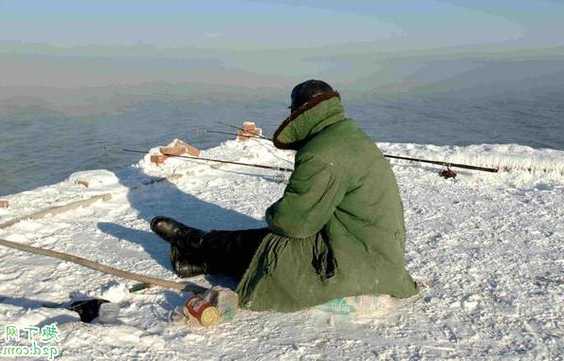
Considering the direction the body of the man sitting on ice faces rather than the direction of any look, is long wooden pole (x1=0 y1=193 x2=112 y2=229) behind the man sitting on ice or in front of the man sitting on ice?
in front

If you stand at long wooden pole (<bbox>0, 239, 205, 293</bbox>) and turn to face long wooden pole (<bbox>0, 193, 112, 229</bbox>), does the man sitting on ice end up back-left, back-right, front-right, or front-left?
back-right

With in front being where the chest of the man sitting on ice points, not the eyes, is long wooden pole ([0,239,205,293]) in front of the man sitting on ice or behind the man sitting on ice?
in front

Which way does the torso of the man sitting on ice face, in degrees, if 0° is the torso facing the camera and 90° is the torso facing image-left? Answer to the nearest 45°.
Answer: approximately 135°

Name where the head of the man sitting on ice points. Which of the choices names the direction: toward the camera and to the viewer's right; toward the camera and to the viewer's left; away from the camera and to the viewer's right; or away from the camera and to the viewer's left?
away from the camera and to the viewer's left

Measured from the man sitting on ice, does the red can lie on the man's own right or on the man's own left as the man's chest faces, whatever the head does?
on the man's own left

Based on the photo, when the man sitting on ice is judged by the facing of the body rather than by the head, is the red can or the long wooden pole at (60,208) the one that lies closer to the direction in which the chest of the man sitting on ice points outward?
the long wooden pole

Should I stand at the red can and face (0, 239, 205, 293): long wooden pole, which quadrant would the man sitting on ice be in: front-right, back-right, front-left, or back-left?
back-right
